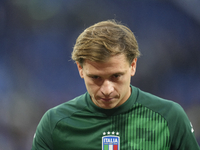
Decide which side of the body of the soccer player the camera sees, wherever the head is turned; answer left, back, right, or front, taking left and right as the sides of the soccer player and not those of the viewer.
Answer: front
